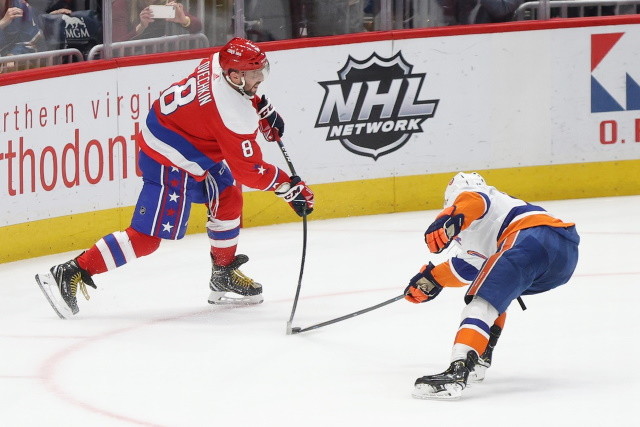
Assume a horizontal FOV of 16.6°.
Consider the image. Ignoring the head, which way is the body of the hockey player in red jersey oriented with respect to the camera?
to the viewer's right

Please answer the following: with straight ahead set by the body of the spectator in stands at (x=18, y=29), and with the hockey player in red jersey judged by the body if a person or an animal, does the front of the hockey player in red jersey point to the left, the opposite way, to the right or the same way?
to the left

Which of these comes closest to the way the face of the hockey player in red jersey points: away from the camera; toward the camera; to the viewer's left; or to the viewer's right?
to the viewer's right

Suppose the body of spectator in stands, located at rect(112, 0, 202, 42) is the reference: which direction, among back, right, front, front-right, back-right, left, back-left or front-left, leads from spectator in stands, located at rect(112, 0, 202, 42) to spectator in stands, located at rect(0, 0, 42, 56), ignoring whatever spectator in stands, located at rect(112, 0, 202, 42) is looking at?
front-right

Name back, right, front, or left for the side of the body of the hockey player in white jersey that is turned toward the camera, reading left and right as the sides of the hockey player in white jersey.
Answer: left

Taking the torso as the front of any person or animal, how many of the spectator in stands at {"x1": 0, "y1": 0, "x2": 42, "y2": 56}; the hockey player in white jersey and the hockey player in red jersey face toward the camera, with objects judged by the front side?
1
